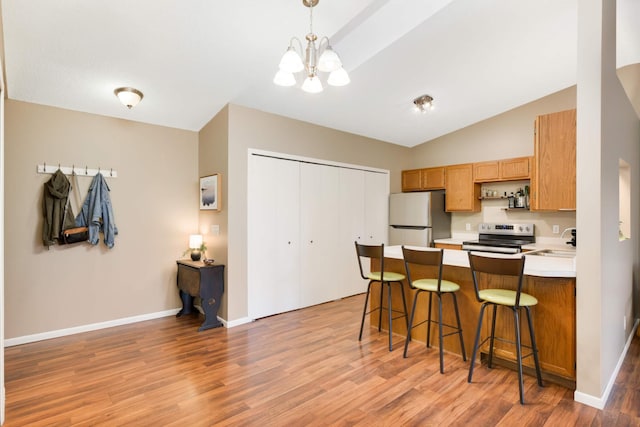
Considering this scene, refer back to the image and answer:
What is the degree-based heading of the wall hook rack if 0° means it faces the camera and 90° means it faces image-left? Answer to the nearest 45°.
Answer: approximately 0°

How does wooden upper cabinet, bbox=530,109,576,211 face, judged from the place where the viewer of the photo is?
facing to the left of the viewer

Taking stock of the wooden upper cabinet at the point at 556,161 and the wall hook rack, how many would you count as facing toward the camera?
1

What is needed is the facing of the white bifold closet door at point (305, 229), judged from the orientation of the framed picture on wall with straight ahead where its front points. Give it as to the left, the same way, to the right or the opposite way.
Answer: to the left
